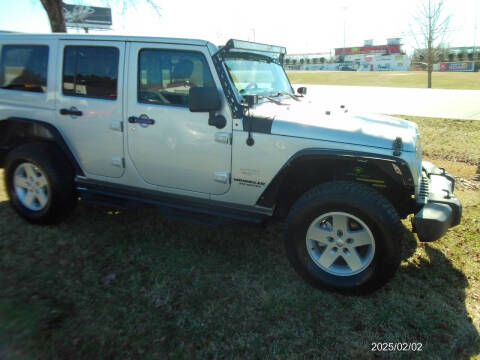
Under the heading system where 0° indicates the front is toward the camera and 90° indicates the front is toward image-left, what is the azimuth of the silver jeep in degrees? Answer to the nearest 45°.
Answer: approximately 315°
